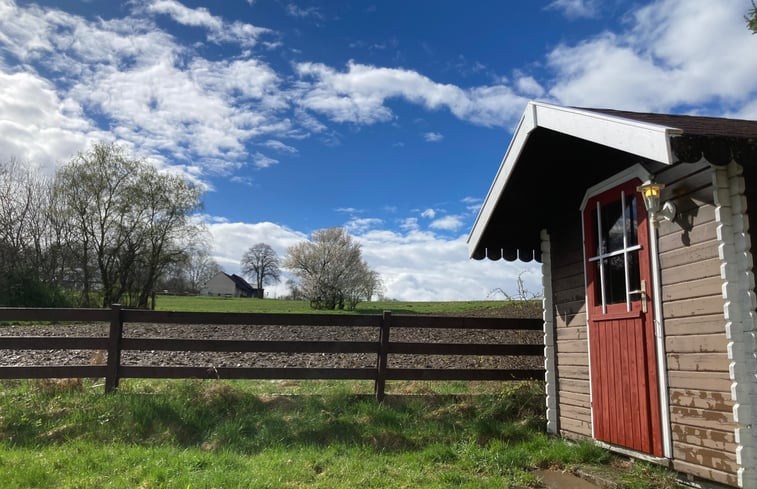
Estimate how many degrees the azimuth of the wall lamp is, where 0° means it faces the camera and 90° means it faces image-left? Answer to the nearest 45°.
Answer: approximately 45°

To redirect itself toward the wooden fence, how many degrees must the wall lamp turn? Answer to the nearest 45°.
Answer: approximately 45° to its right

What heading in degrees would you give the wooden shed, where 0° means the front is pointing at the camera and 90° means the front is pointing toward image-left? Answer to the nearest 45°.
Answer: approximately 45°

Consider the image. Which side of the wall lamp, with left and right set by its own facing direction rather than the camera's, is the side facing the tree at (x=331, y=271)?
right

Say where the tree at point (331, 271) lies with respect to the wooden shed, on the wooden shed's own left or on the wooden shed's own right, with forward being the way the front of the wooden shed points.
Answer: on the wooden shed's own right

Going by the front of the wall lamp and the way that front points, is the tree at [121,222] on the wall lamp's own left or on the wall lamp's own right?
on the wall lamp's own right
